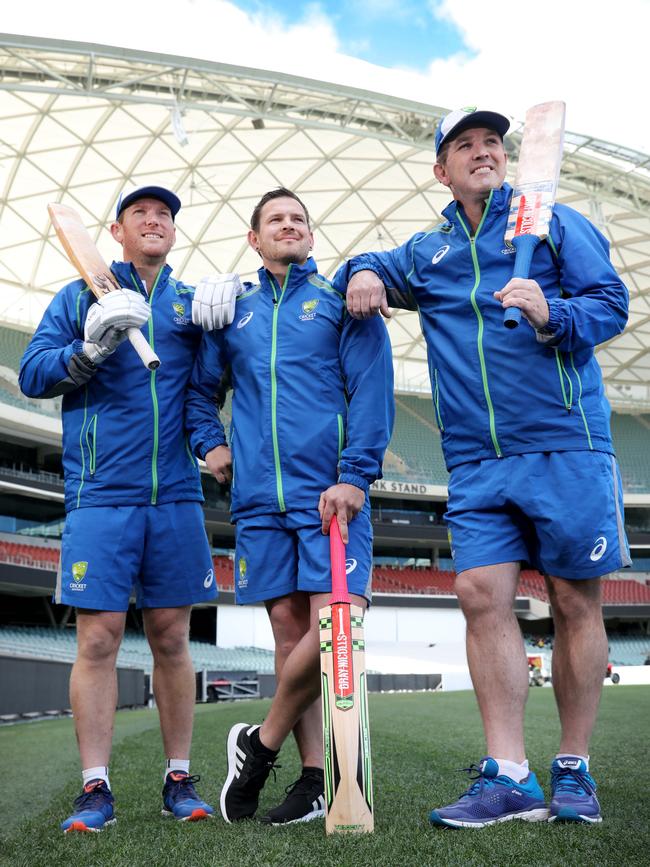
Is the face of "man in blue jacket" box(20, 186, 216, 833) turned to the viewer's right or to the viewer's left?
to the viewer's right

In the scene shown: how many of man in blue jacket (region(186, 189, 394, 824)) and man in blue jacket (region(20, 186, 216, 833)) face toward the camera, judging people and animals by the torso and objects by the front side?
2

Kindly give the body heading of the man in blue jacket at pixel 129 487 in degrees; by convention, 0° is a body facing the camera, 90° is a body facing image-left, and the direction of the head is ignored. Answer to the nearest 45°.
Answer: approximately 0°
